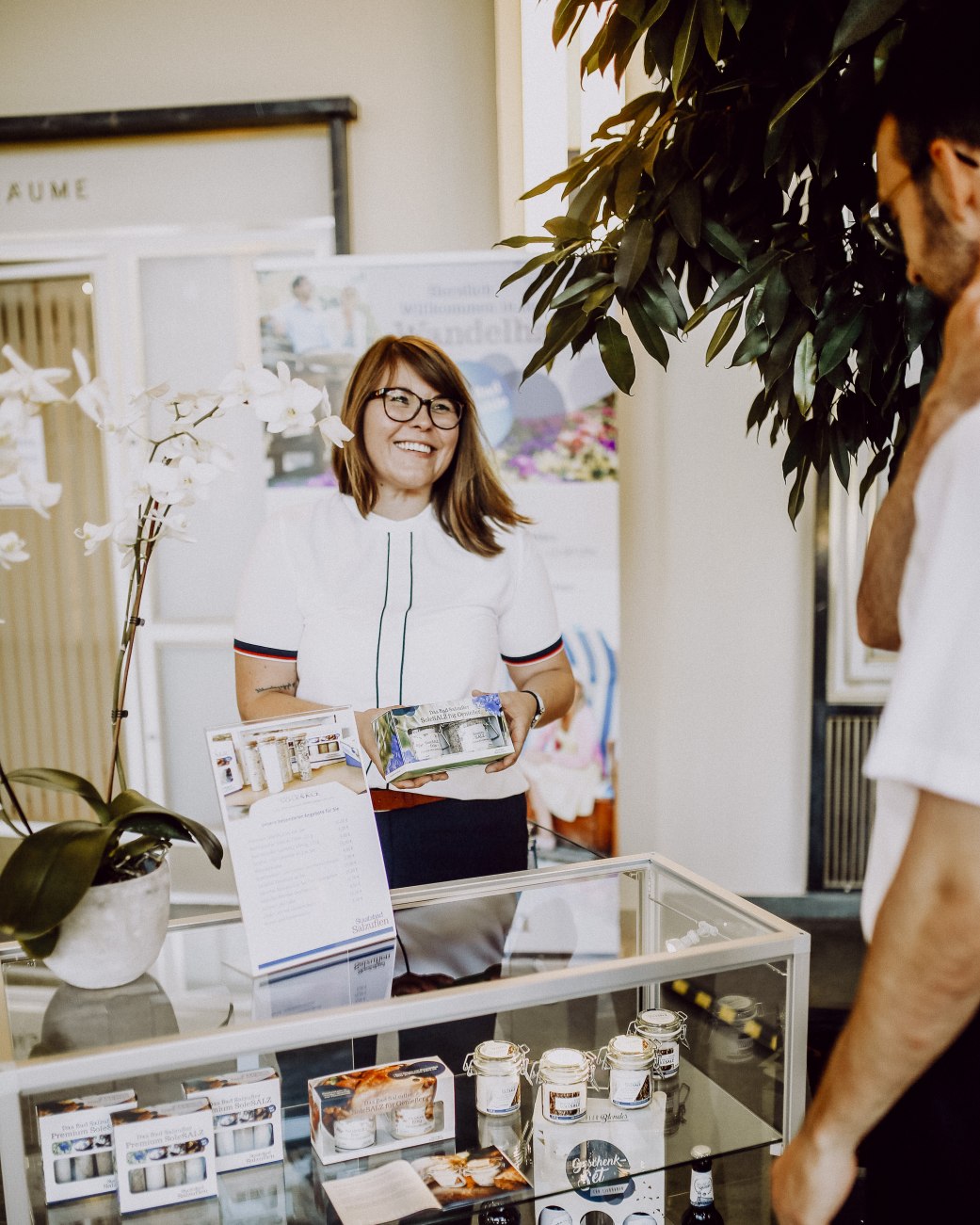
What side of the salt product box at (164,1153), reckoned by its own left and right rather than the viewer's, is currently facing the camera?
front

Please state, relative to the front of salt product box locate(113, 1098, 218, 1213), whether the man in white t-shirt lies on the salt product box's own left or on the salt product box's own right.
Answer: on the salt product box's own left

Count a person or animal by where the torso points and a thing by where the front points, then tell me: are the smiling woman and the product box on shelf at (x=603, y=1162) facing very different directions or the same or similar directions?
same or similar directions

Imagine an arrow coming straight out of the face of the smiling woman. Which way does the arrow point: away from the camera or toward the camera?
toward the camera

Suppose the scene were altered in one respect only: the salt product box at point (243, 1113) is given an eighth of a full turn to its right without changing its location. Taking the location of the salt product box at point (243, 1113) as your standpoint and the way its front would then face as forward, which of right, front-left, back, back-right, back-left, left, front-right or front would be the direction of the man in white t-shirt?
left

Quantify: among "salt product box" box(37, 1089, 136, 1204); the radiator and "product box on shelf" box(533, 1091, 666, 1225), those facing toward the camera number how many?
3

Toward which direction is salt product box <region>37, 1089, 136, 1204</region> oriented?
toward the camera

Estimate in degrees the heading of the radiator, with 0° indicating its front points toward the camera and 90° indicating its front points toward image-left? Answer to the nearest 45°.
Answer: approximately 0°

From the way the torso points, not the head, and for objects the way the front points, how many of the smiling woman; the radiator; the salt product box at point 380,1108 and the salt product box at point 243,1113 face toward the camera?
4

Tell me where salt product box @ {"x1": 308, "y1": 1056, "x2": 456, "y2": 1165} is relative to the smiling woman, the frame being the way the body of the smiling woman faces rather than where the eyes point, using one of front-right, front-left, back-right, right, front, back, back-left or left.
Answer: front

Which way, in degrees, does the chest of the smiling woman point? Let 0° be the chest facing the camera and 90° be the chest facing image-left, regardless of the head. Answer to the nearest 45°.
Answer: approximately 0°

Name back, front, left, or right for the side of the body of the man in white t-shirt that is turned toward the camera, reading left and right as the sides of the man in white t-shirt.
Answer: left

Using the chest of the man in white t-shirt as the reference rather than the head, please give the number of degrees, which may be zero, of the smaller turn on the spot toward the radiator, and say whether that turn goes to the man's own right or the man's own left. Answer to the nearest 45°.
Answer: approximately 90° to the man's own right

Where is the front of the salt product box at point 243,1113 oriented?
toward the camera
